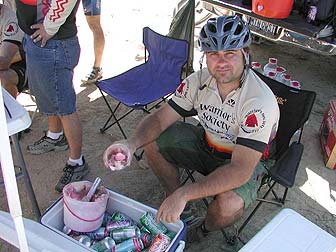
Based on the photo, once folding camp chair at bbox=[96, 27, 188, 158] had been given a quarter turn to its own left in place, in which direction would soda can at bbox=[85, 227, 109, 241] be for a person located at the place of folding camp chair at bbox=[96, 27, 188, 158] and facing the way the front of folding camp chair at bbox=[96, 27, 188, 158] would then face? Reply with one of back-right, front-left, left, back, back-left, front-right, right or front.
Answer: front-right

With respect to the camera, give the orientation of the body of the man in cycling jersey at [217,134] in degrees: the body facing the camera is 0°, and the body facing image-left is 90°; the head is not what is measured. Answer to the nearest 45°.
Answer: approximately 45°

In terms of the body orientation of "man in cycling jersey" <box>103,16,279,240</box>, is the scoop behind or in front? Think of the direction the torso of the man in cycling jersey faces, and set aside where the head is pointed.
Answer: in front

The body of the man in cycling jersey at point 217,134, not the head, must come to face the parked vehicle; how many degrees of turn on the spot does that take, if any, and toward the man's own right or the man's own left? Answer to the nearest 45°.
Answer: approximately 135° to the man's own right

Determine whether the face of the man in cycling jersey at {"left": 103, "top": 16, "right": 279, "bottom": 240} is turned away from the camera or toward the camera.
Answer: toward the camera

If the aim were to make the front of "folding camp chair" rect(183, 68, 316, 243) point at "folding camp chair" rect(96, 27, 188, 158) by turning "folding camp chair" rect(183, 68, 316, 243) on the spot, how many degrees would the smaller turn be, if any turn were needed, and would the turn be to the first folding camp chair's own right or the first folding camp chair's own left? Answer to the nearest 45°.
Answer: approximately 90° to the first folding camp chair's own right

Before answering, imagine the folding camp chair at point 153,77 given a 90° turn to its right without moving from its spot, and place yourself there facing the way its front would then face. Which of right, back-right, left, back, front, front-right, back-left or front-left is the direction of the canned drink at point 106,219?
back-left

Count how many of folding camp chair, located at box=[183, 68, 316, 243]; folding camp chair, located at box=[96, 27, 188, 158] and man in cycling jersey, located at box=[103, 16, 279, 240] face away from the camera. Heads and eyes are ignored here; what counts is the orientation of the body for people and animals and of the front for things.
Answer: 0

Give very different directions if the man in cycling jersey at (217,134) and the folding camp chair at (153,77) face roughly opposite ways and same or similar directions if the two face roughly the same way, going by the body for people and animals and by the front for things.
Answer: same or similar directions

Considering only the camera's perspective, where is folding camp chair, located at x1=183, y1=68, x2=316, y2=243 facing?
facing the viewer and to the left of the viewer

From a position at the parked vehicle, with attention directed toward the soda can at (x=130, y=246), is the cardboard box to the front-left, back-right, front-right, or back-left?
front-left

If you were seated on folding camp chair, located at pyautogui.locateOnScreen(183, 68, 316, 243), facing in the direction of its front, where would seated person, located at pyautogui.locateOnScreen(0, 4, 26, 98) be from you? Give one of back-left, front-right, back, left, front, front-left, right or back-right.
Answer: front-right

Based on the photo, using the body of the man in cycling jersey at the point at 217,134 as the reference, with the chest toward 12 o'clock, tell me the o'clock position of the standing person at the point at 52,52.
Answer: The standing person is roughly at 2 o'clock from the man in cycling jersey.

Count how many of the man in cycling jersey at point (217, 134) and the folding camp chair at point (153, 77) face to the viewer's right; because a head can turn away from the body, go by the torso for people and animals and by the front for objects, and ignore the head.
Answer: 0
